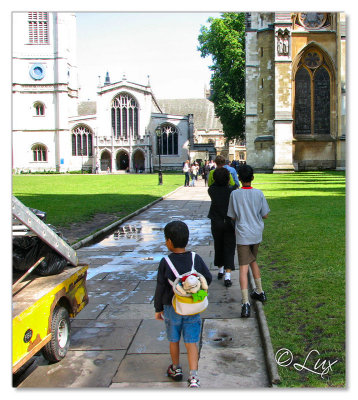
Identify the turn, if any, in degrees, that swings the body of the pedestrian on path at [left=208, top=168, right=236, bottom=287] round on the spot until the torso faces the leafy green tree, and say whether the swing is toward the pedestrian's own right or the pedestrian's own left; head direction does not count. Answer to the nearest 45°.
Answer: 0° — they already face it

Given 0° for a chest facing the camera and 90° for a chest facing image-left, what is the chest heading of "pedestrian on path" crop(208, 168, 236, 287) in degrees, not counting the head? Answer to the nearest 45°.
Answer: approximately 180°

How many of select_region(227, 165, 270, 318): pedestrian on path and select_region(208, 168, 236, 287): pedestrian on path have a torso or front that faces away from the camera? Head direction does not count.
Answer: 2

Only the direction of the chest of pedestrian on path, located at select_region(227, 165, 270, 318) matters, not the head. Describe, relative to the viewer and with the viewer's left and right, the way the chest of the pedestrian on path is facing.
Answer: facing away from the viewer

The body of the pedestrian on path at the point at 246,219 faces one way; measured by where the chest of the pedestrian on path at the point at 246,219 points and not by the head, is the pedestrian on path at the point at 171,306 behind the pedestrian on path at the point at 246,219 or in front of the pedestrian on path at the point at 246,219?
behind

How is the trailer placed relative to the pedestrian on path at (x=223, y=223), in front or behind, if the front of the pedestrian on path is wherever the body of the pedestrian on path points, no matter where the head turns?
behind

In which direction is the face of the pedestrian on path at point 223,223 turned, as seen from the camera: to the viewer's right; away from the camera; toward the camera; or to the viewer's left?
away from the camera

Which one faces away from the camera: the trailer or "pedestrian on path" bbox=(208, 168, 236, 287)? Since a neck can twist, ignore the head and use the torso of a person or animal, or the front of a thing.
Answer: the pedestrian on path

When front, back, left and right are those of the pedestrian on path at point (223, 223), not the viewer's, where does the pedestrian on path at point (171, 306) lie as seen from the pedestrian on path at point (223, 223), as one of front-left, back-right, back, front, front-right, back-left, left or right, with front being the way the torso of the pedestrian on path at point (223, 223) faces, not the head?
back

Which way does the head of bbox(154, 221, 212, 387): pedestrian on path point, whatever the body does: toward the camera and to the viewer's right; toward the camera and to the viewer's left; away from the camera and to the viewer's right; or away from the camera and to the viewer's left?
away from the camera and to the viewer's left
